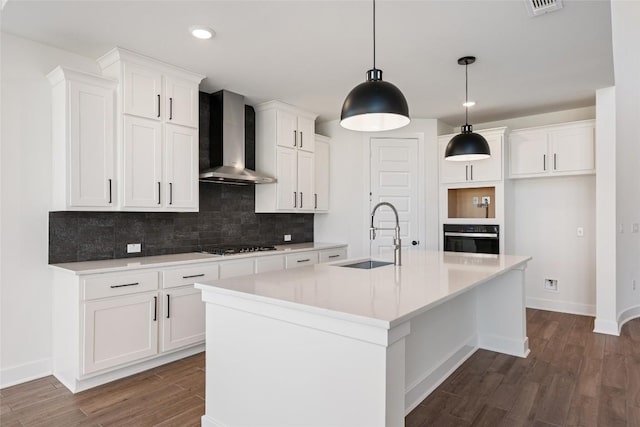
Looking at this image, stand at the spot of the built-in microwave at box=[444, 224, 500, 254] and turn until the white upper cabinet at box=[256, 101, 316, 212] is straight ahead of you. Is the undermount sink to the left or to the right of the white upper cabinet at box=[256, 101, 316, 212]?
left

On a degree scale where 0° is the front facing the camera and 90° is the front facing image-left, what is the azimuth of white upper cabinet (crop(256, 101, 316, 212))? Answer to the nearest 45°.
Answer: approximately 315°

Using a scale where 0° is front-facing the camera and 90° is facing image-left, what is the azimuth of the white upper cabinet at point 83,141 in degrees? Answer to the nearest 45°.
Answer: approximately 315°

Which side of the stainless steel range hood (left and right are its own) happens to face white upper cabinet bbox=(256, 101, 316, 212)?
left

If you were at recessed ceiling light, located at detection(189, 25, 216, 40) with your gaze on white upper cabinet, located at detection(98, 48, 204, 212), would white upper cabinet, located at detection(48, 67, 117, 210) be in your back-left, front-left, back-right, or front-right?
front-left

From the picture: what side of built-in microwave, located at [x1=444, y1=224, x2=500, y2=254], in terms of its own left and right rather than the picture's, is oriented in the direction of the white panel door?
right

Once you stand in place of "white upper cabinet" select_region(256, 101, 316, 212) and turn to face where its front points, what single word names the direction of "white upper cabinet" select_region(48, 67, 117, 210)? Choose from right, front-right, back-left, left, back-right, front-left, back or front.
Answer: right

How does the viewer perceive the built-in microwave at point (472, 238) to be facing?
facing the viewer

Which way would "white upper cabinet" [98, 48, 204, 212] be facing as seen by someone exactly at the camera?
facing the viewer and to the right of the viewer

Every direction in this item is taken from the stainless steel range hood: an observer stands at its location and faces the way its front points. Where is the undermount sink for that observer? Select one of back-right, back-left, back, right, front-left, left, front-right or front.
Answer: front
